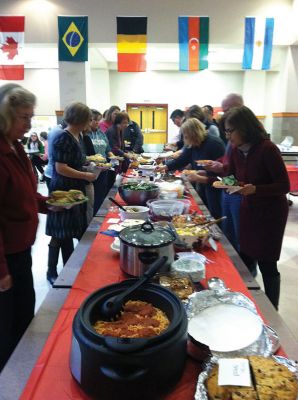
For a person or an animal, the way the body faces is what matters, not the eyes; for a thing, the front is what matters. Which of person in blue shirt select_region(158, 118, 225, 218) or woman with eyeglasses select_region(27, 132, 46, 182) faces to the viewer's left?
the person in blue shirt

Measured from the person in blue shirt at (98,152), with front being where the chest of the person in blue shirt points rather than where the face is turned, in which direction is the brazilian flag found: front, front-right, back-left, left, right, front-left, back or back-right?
back-left

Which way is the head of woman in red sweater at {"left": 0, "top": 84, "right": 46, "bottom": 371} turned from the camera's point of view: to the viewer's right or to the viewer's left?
to the viewer's right

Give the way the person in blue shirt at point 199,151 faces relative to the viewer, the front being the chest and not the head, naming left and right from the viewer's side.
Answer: facing to the left of the viewer

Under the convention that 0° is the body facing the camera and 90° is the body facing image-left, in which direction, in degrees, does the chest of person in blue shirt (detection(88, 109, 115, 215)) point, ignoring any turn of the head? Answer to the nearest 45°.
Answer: approximately 315°

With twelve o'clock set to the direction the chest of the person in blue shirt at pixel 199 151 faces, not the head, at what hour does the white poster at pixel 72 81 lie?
The white poster is roughly at 2 o'clock from the person in blue shirt.

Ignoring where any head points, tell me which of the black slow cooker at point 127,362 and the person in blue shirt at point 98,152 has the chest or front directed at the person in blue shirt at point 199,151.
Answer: the person in blue shirt at point 98,152
